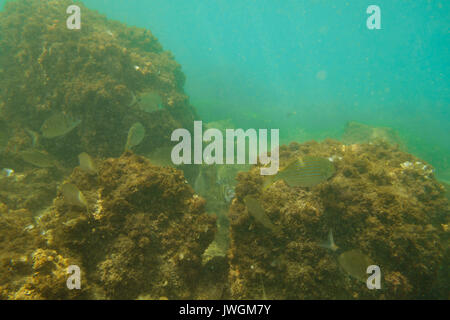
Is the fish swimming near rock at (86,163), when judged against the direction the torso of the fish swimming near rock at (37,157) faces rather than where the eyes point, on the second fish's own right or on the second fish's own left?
on the second fish's own left

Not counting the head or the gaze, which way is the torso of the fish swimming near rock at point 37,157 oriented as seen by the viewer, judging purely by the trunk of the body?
to the viewer's left

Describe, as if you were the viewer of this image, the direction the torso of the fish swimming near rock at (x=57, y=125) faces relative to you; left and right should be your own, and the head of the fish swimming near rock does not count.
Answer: facing to the left of the viewer
